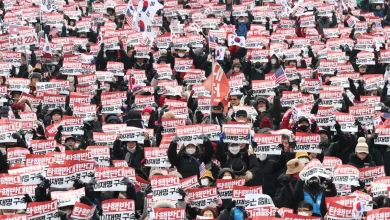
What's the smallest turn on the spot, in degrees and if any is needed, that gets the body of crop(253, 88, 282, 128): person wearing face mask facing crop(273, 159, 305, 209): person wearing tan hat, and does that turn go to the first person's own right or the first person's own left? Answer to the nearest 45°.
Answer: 0° — they already face them

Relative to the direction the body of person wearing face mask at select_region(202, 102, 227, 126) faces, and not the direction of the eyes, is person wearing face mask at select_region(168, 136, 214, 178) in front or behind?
in front

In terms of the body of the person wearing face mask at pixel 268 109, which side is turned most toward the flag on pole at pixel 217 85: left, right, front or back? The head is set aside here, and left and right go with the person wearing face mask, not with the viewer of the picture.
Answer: right

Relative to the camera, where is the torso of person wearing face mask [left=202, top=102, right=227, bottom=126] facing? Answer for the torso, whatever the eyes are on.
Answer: toward the camera

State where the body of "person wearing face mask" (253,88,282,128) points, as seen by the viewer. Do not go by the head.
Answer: toward the camera

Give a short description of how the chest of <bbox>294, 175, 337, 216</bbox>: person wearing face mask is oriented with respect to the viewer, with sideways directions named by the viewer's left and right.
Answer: facing the viewer

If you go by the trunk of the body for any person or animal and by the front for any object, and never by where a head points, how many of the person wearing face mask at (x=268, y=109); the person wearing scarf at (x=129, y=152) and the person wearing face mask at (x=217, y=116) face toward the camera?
3

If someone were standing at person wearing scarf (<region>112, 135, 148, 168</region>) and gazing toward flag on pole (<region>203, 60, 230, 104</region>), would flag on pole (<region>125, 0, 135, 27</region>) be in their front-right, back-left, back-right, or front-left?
front-left

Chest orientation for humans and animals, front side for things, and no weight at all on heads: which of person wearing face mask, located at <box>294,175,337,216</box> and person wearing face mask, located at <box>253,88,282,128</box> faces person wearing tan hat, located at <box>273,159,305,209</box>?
person wearing face mask, located at <box>253,88,282,128</box>

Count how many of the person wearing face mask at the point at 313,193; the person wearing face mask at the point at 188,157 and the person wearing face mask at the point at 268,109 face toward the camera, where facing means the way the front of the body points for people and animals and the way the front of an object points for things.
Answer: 3

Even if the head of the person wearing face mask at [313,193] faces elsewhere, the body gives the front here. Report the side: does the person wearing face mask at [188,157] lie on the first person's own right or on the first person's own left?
on the first person's own right
